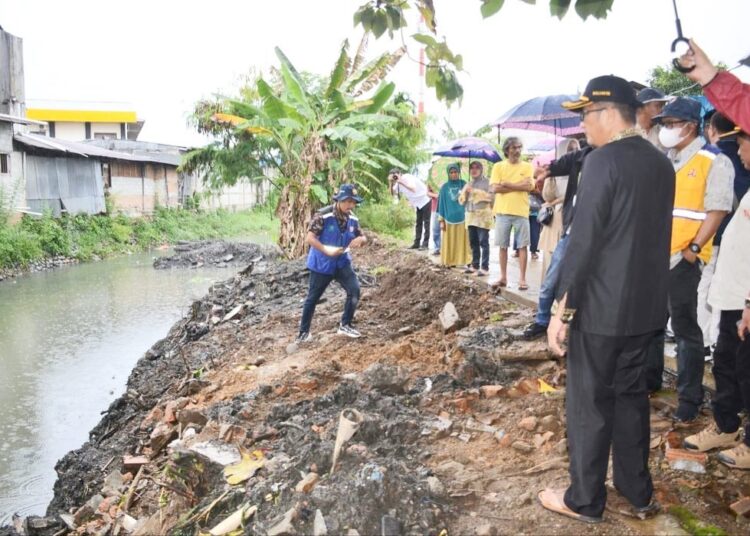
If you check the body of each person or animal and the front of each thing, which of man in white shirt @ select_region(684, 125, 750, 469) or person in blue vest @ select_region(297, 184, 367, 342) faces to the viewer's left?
the man in white shirt

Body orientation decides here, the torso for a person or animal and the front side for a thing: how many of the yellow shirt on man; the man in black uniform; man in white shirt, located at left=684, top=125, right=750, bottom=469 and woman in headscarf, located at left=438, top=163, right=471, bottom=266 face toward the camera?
2

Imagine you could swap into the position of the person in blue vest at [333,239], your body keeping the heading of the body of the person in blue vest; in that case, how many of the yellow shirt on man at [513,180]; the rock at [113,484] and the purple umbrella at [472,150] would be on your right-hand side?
1

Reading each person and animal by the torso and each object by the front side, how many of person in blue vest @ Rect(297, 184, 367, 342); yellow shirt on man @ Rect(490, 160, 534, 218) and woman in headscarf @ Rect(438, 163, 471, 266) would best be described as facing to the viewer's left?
0

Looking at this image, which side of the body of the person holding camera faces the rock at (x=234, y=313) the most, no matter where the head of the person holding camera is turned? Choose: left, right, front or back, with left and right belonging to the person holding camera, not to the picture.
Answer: front

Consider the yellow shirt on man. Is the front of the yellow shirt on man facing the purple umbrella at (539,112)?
no

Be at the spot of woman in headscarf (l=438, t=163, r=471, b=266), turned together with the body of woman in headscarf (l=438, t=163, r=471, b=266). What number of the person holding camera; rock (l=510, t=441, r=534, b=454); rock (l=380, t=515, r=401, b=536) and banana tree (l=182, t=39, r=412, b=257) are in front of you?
2

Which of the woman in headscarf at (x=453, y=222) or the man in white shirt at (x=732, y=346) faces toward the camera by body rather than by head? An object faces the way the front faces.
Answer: the woman in headscarf

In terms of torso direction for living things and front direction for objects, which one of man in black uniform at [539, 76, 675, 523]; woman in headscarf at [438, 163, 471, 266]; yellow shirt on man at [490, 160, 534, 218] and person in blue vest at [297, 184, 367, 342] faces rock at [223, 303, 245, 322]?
the man in black uniform

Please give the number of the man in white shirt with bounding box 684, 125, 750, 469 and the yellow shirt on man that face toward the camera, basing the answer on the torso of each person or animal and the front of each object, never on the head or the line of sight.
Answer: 1

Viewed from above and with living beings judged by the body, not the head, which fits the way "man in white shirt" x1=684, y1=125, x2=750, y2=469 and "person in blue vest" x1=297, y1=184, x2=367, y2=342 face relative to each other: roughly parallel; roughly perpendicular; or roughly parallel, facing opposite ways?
roughly parallel, facing opposite ways

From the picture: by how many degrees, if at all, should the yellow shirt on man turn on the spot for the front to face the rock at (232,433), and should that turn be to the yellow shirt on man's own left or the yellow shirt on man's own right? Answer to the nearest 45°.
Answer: approximately 45° to the yellow shirt on man's own right

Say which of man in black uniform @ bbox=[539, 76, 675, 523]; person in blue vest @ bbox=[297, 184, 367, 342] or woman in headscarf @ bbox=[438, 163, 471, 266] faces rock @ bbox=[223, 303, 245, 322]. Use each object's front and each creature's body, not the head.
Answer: the man in black uniform

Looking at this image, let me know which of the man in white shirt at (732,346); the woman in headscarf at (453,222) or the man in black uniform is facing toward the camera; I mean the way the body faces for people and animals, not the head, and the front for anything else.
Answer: the woman in headscarf

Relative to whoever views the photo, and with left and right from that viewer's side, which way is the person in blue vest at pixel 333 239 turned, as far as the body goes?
facing the viewer and to the right of the viewer

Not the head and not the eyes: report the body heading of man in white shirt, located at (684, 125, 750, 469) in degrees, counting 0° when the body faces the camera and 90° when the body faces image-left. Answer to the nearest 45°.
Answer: approximately 90°

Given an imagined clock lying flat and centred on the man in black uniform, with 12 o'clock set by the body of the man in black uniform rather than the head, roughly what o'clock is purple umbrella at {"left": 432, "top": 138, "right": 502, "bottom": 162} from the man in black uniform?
The purple umbrella is roughly at 1 o'clock from the man in black uniform.
